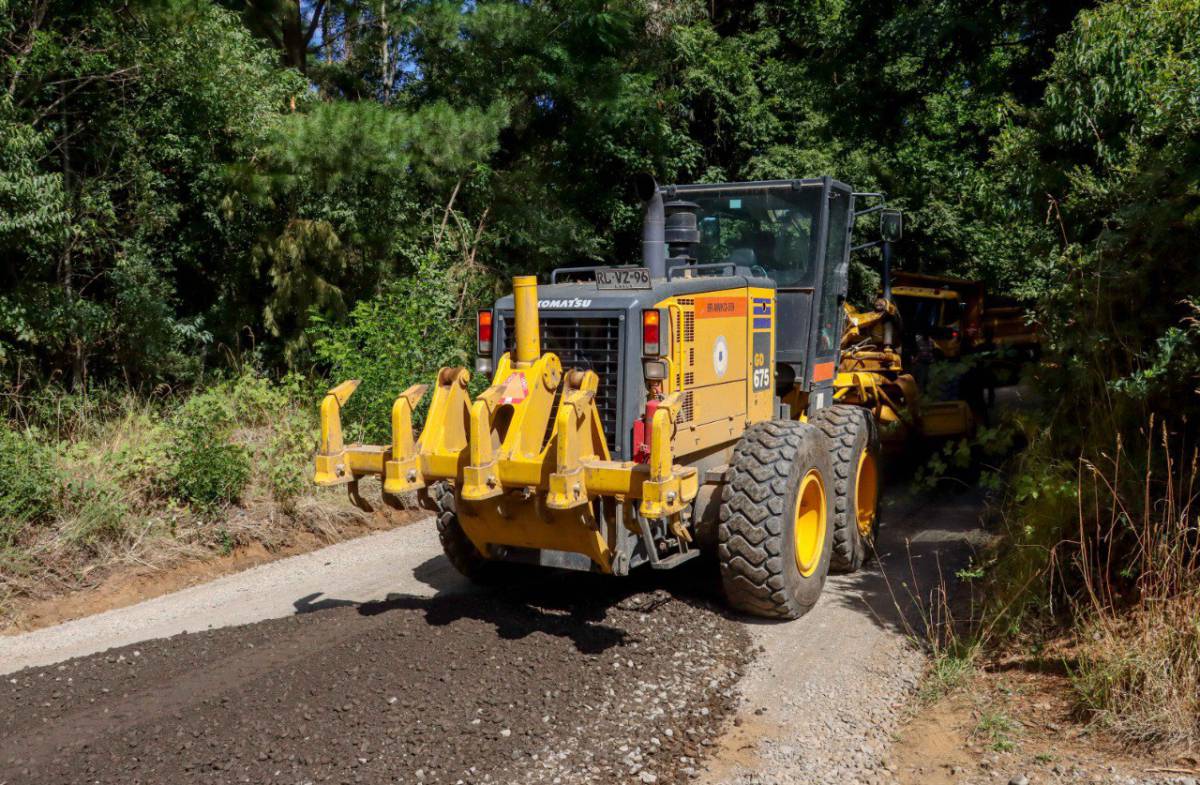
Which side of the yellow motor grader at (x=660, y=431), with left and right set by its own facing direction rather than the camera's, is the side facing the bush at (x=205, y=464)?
left

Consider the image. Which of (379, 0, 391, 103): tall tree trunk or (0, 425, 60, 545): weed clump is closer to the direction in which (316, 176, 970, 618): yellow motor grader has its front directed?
the tall tree trunk

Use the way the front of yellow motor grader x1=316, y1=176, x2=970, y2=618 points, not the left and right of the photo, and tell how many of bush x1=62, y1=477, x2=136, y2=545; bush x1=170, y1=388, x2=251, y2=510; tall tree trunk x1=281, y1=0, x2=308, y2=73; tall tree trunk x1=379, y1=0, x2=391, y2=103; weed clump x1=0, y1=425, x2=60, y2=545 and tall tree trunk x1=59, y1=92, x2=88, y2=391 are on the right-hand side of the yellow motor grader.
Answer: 0

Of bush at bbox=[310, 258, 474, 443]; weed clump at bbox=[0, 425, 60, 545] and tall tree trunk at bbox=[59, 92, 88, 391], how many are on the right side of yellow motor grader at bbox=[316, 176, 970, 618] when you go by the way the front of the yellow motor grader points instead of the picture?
0

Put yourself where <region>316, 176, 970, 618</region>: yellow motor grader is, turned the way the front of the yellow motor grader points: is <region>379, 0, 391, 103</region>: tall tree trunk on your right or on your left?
on your left

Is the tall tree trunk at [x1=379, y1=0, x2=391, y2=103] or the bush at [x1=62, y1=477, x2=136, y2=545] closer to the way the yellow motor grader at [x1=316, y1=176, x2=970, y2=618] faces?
the tall tree trunk

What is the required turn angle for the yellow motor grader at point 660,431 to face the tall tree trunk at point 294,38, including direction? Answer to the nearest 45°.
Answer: approximately 90° to its left

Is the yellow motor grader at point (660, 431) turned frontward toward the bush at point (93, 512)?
no

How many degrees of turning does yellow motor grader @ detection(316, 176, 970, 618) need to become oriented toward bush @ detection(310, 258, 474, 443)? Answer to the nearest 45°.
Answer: approximately 90° to its left

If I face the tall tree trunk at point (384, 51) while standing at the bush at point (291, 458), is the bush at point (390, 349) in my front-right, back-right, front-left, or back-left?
front-right

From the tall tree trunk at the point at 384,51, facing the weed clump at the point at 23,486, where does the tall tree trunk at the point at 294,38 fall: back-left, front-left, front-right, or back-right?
front-right

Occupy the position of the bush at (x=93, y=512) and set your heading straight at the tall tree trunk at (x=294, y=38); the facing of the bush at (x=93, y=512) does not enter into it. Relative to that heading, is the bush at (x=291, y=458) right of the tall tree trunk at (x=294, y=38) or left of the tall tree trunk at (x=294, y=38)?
right

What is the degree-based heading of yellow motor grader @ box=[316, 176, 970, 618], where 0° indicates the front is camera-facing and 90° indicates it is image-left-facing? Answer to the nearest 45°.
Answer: approximately 225°

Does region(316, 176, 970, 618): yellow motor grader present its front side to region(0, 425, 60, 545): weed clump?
no

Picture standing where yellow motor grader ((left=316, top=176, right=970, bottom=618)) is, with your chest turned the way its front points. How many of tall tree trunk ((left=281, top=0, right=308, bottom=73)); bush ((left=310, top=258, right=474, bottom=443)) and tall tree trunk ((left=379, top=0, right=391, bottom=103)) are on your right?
0

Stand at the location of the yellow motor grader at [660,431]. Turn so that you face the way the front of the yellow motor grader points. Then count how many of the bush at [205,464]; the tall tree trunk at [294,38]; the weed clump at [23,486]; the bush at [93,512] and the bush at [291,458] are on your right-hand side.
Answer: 0

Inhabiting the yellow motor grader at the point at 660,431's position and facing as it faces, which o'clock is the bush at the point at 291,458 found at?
The bush is roughly at 9 o'clock from the yellow motor grader.
